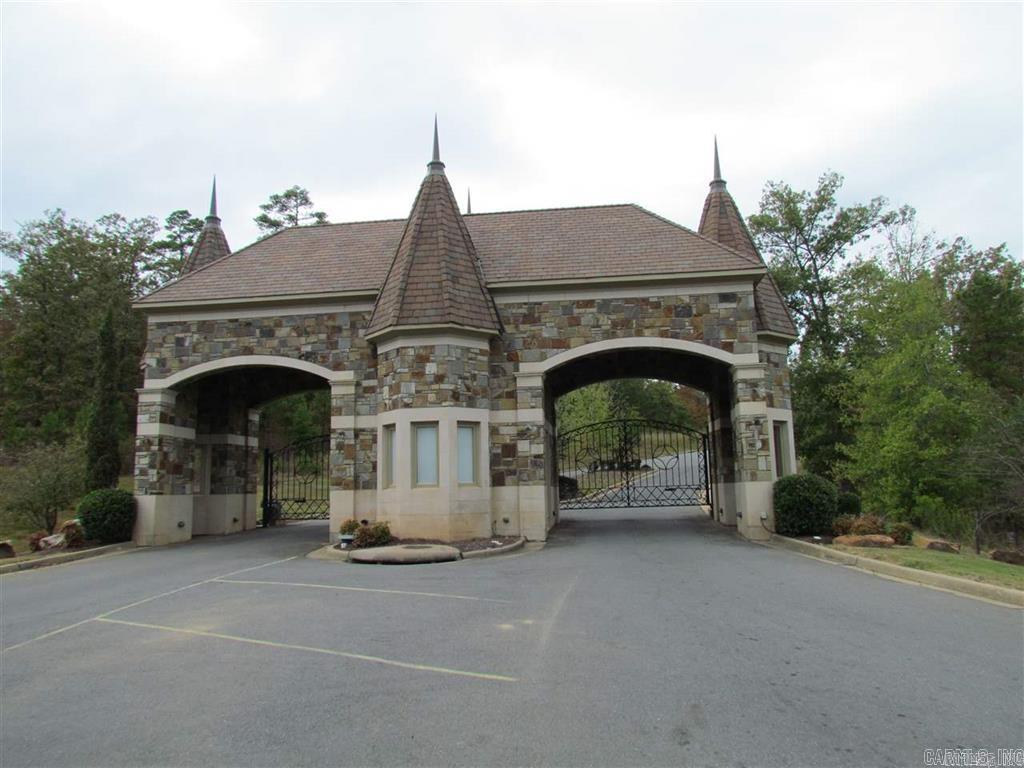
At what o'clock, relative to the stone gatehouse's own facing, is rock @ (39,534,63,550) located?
The rock is roughly at 3 o'clock from the stone gatehouse.

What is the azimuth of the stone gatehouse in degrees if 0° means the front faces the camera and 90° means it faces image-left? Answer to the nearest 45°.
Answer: approximately 0°

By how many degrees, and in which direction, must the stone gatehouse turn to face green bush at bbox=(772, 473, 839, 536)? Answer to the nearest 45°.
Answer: approximately 90° to its left

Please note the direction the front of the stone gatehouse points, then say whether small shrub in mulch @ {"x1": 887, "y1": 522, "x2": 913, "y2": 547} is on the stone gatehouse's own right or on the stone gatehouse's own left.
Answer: on the stone gatehouse's own left

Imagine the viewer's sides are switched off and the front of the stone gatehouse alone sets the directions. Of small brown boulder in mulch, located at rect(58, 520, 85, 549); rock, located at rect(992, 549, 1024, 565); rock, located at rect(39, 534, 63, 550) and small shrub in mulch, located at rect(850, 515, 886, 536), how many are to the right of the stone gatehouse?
2

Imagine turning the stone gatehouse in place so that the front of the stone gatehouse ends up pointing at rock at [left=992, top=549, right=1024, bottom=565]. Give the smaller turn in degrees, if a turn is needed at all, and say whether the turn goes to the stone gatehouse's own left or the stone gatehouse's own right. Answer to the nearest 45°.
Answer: approximately 90° to the stone gatehouse's own left

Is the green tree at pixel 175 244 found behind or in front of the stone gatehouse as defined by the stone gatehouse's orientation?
behind

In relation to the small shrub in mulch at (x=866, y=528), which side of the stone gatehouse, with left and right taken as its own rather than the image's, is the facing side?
left

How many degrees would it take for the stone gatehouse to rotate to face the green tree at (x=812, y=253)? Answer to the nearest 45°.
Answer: approximately 135° to its left

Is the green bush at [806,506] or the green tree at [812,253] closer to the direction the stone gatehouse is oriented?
the green bush

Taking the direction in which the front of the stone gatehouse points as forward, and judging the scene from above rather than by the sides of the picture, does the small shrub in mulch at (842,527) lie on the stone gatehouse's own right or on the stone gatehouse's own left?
on the stone gatehouse's own left

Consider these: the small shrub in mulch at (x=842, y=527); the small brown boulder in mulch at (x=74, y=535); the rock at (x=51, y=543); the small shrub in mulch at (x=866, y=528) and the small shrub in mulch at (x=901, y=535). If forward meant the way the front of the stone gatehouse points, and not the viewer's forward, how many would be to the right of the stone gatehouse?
2

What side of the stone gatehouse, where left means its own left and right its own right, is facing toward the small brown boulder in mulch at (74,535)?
right

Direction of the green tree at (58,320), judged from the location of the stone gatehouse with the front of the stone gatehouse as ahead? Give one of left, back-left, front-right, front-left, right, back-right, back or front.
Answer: back-right

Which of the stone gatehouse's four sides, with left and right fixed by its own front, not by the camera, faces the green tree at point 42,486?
right
